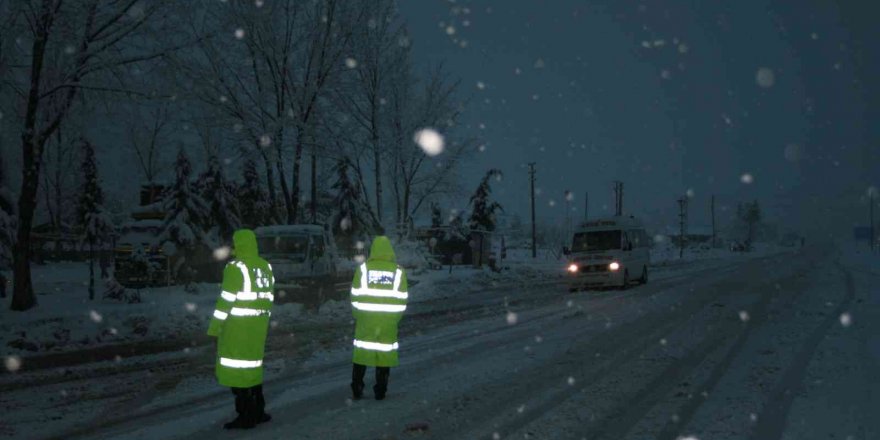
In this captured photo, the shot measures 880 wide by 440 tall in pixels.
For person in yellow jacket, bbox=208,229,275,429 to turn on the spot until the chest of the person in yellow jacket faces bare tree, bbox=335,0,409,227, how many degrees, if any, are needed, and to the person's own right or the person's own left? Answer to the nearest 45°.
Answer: approximately 45° to the person's own right

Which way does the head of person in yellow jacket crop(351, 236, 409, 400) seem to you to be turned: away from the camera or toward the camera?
away from the camera

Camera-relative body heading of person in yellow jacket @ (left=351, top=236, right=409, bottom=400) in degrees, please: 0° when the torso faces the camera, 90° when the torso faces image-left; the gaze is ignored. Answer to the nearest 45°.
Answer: approximately 180°

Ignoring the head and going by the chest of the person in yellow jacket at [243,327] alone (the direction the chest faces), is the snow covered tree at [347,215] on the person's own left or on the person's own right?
on the person's own right

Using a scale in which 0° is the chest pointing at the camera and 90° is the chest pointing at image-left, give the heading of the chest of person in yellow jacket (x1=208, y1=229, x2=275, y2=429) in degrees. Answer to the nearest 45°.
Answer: approximately 135°

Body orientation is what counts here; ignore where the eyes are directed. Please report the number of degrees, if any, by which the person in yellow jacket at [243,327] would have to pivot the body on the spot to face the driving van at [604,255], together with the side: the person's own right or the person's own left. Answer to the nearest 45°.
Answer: approximately 90° to the person's own right

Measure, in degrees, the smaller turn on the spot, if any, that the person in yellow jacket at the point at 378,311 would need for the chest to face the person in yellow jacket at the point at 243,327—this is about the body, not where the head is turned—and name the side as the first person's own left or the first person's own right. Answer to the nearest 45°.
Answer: approximately 135° to the first person's own left
